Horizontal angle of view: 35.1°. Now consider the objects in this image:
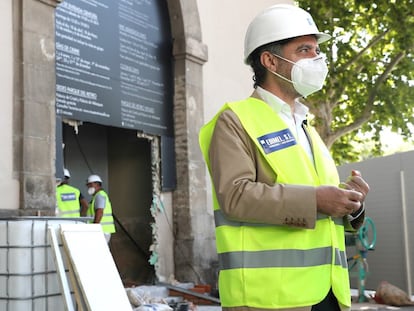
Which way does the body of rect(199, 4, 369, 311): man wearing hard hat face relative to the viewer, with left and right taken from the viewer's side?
facing the viewer and to the right of the viewer

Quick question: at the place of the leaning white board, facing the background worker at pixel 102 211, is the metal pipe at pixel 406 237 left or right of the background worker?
right

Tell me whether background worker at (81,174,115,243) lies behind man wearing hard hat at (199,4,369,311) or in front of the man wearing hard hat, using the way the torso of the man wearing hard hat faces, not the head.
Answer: behind

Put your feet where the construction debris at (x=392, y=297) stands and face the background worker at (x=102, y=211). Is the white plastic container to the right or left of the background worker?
left

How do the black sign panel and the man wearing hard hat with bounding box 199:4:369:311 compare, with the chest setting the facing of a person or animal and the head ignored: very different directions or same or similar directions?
same or similar directions

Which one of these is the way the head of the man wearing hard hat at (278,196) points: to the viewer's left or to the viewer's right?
to the viewer's right

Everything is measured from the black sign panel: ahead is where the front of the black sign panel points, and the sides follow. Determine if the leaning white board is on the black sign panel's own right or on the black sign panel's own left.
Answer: on the black sign panel's own right

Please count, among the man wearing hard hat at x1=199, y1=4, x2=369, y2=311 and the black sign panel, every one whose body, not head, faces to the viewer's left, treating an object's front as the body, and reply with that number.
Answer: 0

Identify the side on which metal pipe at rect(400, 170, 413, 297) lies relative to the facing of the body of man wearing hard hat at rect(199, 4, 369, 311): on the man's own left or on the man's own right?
on the man's own left

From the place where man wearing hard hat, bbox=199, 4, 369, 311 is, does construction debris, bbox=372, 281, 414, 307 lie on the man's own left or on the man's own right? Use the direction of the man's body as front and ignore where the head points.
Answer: on the man's own left

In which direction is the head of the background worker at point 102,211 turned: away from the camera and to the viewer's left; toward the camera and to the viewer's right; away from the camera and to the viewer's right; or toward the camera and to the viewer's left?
toward the camera and to the viewer's left
